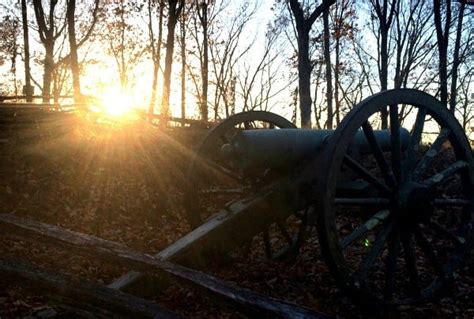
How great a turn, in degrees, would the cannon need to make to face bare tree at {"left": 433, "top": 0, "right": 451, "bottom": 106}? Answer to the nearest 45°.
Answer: approximately 45° to its left

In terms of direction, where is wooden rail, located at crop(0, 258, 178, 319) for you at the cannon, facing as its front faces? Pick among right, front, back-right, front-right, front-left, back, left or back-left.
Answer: back

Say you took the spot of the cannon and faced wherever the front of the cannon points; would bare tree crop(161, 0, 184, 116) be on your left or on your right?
on your left

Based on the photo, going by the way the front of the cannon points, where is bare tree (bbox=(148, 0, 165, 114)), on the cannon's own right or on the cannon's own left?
on the cannon's own left

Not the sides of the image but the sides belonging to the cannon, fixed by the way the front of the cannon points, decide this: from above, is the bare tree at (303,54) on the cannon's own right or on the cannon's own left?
on the cannon's own left

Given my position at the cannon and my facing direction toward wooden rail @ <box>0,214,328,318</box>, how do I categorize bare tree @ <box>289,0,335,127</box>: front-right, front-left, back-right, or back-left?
back-right

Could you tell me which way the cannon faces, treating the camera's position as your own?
facing away from the viewer and to the right of the viewer

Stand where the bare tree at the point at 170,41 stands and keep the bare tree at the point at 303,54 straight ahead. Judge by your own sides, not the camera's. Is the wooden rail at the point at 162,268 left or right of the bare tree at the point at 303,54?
right

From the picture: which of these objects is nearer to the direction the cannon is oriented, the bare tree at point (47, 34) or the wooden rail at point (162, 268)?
the bare tree

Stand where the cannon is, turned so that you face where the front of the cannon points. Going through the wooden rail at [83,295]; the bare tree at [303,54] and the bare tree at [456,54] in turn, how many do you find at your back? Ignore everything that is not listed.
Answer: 1

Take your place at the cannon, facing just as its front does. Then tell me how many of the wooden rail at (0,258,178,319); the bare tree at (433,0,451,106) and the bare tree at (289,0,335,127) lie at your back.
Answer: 1
